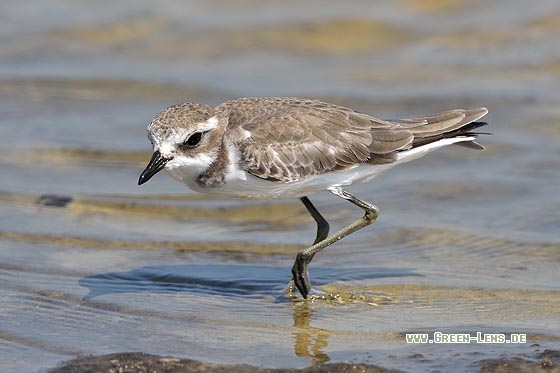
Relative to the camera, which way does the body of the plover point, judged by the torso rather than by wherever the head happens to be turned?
to the viewer's left
